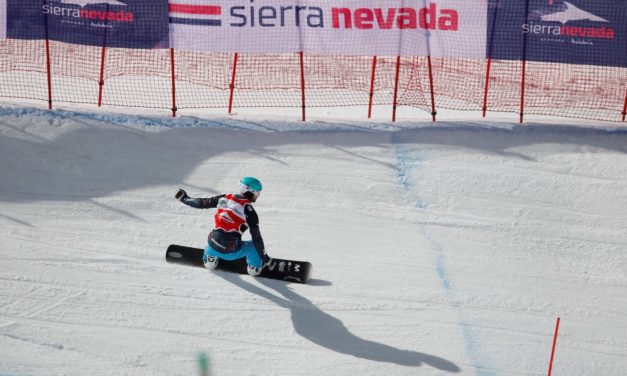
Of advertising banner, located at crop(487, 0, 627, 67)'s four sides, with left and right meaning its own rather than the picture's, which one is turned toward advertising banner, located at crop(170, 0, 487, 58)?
right

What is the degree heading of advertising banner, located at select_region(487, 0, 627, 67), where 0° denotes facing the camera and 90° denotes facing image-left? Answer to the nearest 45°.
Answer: approximately 0°

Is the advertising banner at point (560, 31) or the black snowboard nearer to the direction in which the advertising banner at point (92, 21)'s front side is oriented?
the black snowboard

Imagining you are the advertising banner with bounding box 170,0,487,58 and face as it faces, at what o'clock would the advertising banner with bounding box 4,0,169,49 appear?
the advertising banner with bounding box 4,0,169,49 is roughly at 3 o'clock from the advertising banner with bounding box 170,0,487,58.

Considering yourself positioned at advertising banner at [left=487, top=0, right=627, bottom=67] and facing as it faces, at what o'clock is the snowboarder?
The snowboarder is roughly at 1 o'clock from the advertising banner.

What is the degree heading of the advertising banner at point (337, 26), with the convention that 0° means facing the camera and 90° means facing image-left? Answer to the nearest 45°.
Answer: approximately 0°

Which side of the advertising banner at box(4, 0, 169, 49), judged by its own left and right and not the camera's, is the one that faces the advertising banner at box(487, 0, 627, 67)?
left

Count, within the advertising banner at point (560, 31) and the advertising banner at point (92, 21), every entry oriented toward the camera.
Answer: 2

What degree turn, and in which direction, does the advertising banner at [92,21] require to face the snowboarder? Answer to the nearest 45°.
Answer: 0° — it already faces them

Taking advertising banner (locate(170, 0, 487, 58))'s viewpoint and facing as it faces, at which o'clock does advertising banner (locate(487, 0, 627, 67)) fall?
advertising banner (locate(487, 0, 627, 67)) is roughly at 9 o'clock from advertising banner (locate(170, 0, 487, 58)).
